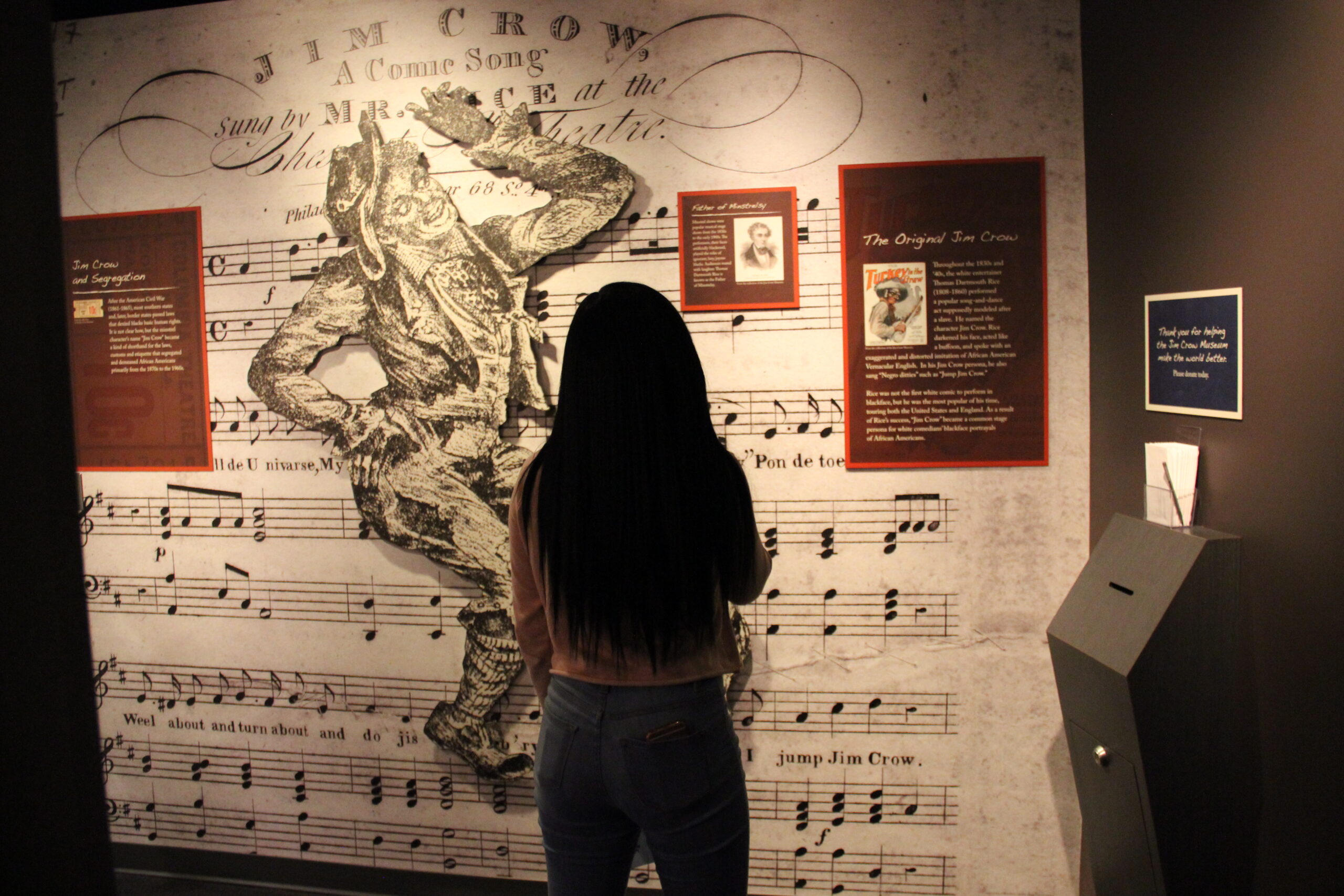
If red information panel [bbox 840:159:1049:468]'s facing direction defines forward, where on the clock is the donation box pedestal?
The donation box pedestal is roughly at 11 o'clock from the red information panel.

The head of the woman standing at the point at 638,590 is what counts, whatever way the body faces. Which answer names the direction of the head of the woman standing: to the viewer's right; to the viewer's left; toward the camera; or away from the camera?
away from the camera

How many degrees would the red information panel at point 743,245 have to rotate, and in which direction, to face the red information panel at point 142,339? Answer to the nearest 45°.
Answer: approximately 90° to its right

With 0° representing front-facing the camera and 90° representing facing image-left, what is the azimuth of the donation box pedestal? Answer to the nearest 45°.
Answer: approximately 45°

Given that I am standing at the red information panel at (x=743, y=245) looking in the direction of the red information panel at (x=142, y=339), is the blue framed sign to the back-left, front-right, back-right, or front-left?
back-left

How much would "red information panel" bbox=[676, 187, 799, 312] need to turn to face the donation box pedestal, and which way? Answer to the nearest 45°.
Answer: approximately 45° to its left

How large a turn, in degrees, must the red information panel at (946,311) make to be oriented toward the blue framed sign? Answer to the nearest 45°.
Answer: approximately 45° to its left

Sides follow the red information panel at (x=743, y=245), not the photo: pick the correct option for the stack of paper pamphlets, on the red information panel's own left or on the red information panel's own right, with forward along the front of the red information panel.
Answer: on the red information panel's own left

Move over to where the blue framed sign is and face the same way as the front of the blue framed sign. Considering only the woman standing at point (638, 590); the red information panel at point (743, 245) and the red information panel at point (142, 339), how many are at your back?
0

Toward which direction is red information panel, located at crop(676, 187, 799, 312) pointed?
toward the camera

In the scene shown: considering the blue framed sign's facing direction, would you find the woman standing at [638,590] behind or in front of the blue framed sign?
in front

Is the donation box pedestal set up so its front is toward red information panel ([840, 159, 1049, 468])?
no

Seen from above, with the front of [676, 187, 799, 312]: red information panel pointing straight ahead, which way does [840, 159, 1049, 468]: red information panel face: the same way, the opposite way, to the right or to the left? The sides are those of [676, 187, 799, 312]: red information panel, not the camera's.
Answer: the same way

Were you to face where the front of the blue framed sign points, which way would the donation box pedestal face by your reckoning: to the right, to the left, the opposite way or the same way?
the same way

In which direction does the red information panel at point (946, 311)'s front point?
toward the camera

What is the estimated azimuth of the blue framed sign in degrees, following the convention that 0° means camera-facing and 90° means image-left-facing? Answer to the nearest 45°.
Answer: approximately 45°

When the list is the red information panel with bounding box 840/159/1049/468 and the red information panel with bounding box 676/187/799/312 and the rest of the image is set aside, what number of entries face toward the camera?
2
